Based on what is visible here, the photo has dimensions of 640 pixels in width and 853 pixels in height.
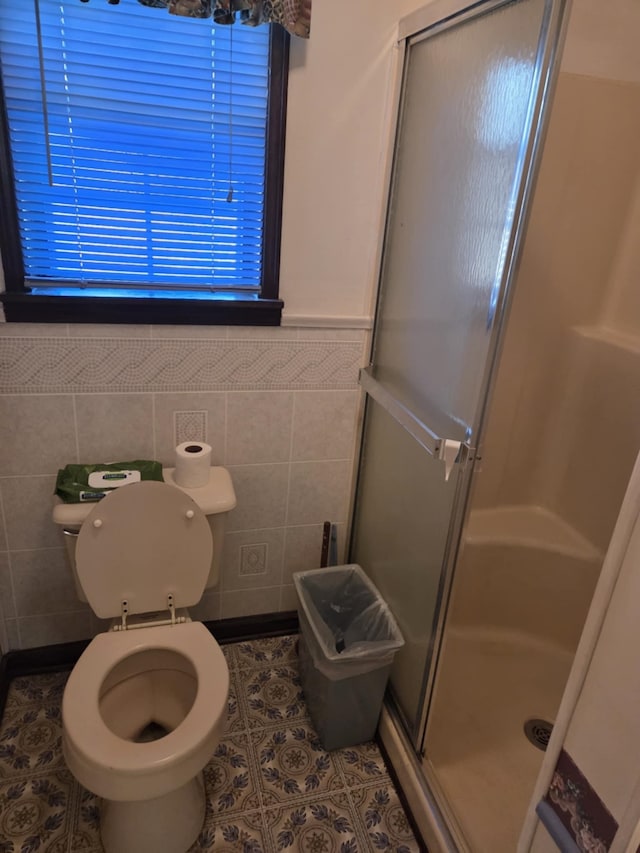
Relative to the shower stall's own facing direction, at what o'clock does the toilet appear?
The toilet is roughly at 12 o'clock from the shower stall.

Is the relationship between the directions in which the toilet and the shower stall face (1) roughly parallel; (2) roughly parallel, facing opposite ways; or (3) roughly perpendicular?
roughly perpendicular

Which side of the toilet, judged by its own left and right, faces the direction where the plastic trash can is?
left

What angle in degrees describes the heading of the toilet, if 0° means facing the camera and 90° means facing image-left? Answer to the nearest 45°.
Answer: approximately 0°

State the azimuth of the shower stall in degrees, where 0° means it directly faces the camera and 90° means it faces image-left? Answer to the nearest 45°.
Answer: approximately 45°

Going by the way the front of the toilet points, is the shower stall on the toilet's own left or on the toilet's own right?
on the toilet's own left
